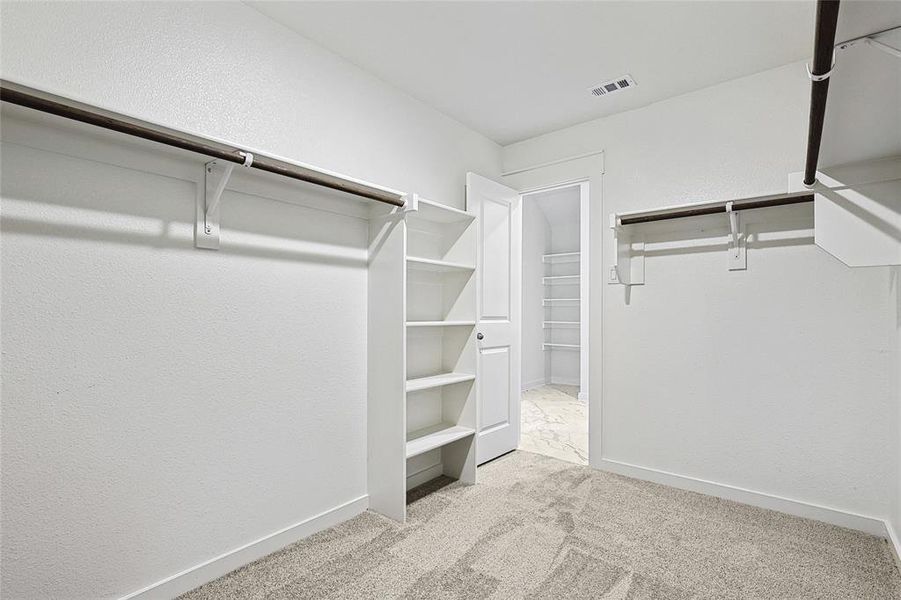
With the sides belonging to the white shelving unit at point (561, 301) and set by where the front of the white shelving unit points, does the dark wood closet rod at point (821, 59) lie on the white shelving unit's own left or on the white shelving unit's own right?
on the white shelving unit's own left

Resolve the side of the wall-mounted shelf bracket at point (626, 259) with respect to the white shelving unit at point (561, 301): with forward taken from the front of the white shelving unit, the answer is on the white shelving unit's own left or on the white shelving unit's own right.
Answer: on the white shelving unit's own left

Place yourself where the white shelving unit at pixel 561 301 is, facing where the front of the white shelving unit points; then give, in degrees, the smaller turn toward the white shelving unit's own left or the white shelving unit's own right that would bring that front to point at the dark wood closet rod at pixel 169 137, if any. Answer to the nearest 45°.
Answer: approximately 45° to the white shelving unit's own left

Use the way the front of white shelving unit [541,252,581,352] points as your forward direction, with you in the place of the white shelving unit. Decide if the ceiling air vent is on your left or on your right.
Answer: on your left

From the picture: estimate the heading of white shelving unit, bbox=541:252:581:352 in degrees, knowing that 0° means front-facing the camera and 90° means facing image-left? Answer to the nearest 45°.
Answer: approximately 45°

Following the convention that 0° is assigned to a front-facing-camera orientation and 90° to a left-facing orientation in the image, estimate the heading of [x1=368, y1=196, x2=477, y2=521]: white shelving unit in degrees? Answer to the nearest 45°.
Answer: approximately 315°

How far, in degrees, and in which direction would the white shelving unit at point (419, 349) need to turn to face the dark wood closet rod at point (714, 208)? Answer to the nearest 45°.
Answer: approximately 45° to its left

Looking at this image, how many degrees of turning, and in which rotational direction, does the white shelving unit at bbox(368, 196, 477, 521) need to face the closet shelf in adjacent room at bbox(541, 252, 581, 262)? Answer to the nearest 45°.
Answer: approximately 90° to its left

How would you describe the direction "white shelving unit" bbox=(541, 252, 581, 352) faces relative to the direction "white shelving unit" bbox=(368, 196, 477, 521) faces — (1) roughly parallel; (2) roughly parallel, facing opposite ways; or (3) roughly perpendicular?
roughly perpendicular
